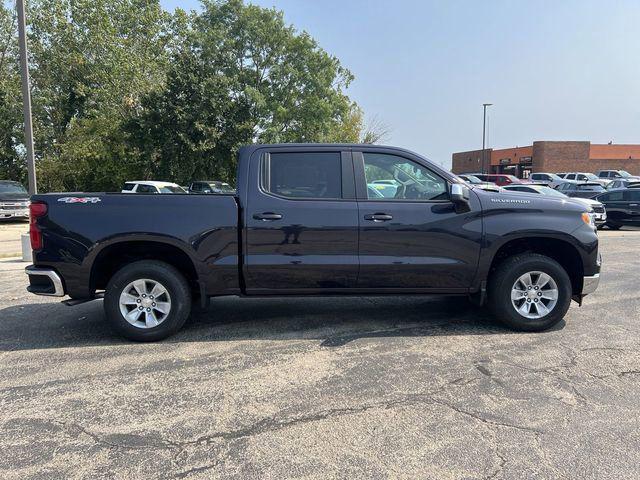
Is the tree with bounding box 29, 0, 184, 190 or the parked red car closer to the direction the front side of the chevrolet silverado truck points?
the parked red car

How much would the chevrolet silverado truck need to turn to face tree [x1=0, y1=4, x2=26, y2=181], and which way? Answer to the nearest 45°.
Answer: approximately 135° to its left

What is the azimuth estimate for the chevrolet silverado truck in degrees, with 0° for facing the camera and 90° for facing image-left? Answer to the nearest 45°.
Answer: approximately 270°

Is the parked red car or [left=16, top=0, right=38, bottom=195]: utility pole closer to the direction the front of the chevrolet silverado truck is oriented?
the parked red car
